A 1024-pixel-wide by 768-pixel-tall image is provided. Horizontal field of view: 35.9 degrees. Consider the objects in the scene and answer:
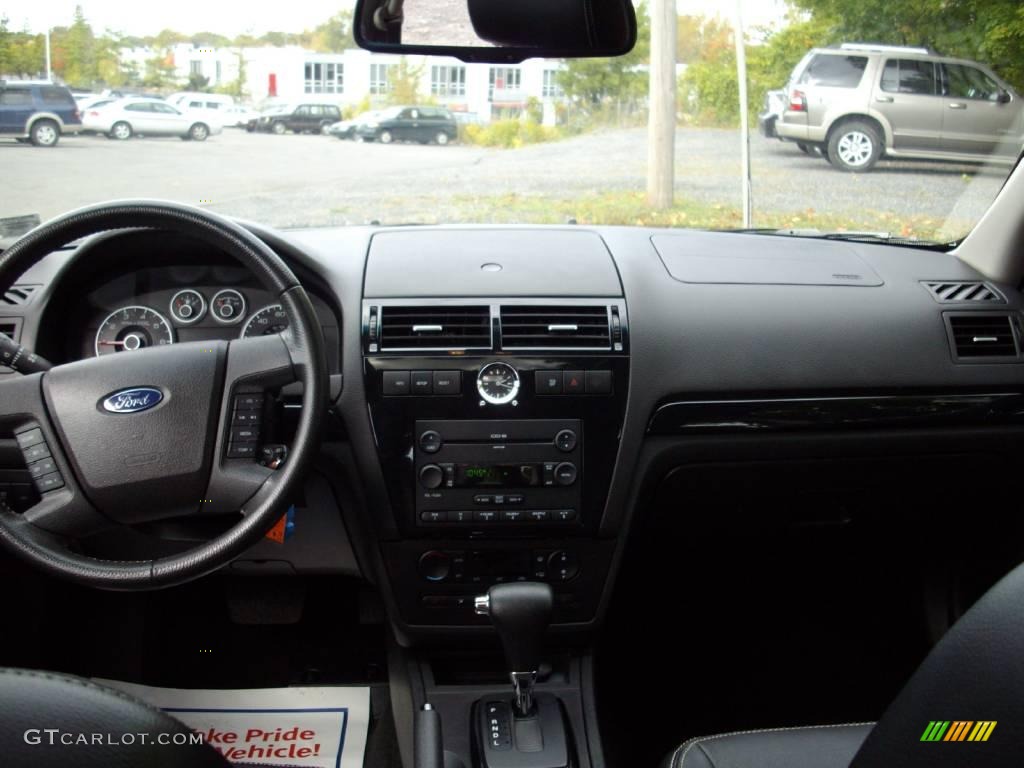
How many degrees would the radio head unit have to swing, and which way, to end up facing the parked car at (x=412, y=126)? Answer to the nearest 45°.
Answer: approximately 180°

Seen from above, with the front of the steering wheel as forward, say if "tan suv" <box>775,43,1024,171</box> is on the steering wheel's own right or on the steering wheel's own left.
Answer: on the steering wheel's own left

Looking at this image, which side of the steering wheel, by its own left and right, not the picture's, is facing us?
front

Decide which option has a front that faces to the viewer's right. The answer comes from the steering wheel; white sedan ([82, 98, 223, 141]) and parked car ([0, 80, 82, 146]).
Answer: the white sedan

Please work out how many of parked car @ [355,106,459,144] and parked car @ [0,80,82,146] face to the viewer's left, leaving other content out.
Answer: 2

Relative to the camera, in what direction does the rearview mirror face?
facing the viewer

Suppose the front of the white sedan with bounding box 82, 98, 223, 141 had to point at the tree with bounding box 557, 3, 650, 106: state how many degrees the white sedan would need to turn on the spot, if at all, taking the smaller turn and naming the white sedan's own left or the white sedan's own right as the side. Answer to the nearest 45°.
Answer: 0° — it already faces it

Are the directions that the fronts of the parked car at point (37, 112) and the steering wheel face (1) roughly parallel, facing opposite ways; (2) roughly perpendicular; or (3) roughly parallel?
roughly perpendicular

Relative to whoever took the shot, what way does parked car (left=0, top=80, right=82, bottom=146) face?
facing to the left of the viewer

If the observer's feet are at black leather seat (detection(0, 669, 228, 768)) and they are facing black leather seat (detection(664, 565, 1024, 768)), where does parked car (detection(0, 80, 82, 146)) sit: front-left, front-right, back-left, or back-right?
back-left

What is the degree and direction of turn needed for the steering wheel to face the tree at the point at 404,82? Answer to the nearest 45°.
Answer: approximately 135° to its left

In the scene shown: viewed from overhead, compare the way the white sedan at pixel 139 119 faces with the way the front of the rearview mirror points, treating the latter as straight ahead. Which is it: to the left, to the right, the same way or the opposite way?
to the left

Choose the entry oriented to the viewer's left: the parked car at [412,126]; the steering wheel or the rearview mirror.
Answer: the parked car
